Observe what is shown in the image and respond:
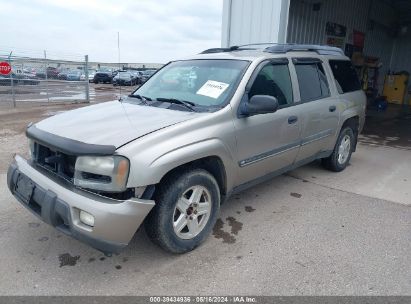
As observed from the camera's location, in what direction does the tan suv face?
facing the viewer and to the left of the viewer

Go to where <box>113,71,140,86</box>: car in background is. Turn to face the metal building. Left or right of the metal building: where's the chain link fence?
right

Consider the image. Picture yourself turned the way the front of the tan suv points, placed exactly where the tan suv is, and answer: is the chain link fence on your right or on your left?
on your right

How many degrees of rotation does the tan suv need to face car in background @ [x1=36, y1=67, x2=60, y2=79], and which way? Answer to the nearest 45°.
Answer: approximately 90° to its right

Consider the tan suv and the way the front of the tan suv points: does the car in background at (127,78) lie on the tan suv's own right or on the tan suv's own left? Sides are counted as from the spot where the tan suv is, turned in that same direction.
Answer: on the tan suv's own right

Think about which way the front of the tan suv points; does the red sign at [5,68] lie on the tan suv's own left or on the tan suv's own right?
on the tan suv's own right

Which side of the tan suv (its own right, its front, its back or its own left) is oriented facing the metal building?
back
